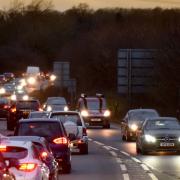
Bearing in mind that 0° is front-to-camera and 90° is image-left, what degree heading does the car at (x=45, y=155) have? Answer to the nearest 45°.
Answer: approximately 180°

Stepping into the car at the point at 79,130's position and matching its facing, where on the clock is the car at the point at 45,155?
the car at the point at 45,155 is roughly at 6 o'clock from the car at the point at 79,130.

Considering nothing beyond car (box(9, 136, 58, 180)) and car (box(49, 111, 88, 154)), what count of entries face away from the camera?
2

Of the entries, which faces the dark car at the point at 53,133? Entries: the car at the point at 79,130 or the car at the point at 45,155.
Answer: the car at the point at 45,155

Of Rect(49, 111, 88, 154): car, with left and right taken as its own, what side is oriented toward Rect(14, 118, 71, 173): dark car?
back

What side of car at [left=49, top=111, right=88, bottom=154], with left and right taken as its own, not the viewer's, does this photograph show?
back

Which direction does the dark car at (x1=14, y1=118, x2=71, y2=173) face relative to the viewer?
away from the camera

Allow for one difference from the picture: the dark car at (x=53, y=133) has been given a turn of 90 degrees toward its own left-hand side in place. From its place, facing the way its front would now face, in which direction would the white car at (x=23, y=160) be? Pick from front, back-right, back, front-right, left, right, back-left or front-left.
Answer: left

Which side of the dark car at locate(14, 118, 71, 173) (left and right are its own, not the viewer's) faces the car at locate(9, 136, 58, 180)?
back

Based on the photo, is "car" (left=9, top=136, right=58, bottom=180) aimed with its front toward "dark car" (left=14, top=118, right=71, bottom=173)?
yes

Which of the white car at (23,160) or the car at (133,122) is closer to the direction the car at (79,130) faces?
the car
